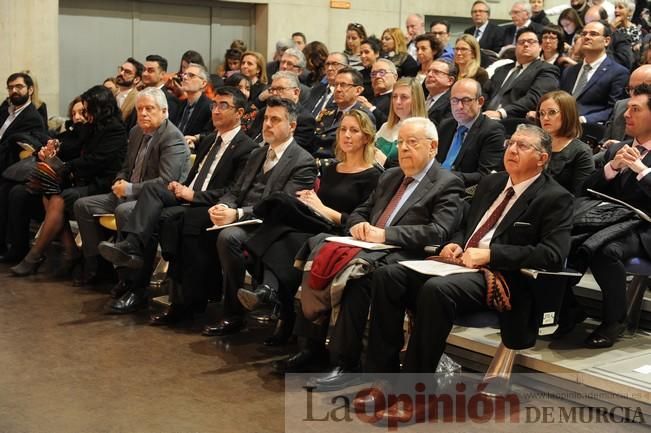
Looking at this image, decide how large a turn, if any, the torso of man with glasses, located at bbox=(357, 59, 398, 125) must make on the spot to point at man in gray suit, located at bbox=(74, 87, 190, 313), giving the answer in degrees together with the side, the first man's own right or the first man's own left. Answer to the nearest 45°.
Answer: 0° — they already face them

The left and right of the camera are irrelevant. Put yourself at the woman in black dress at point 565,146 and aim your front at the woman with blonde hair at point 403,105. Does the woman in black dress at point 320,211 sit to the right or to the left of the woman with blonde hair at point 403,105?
left

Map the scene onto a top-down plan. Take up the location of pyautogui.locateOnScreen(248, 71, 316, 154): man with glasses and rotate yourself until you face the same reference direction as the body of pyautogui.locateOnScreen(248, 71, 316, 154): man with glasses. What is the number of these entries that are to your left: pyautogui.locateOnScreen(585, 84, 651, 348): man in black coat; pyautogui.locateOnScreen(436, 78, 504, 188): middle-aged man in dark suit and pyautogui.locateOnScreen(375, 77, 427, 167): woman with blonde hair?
3

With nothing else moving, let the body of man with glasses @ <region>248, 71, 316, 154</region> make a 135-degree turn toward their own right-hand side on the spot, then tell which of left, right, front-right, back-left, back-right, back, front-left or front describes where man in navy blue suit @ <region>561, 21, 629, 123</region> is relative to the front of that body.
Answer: right

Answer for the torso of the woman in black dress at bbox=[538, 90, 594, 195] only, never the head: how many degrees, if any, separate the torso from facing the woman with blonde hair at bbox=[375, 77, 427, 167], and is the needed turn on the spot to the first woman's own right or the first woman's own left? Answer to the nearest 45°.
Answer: approximately 90° to the first woman's own right

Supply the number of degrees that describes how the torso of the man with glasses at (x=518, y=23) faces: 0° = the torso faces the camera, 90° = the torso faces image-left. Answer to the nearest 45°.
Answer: approximately 45°

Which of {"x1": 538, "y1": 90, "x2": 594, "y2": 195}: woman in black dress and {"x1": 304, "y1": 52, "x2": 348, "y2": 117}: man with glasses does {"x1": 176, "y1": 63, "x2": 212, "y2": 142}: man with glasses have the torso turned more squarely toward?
the woman in black dress

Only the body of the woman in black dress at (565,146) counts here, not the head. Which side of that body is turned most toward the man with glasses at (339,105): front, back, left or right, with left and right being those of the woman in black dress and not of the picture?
right

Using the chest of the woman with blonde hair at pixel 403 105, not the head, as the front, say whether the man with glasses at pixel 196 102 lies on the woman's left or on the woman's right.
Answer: on the woman's right

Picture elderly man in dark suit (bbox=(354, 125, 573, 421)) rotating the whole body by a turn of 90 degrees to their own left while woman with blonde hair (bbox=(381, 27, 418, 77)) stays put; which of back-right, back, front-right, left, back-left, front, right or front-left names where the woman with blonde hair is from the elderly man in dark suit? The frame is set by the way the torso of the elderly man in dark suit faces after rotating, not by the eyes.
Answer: back-left
